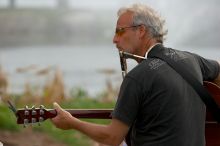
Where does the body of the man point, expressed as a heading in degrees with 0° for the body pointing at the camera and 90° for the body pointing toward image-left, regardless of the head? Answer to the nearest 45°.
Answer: approximately 135°

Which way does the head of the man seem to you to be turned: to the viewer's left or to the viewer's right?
to the viewer's left
